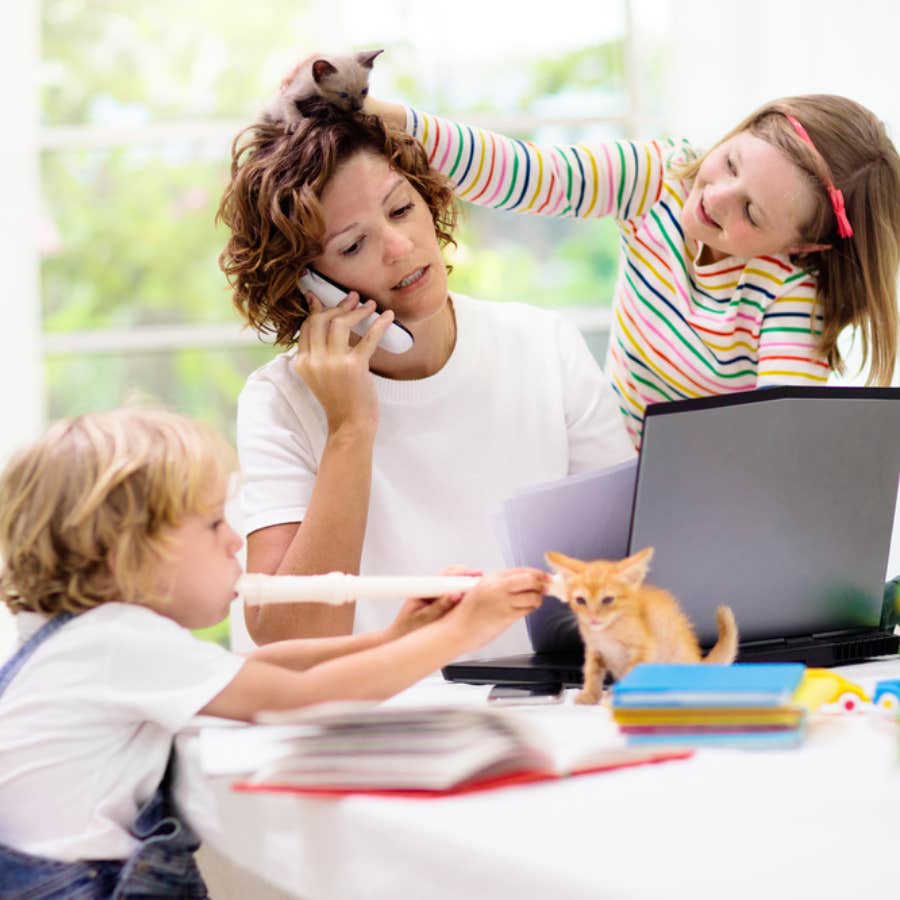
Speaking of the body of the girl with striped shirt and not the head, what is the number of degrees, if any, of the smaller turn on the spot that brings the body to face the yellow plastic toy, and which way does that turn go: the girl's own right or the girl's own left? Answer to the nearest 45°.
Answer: approximately 45° to the girl's own left

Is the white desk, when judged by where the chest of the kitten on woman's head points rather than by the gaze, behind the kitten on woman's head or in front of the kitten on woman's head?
in front

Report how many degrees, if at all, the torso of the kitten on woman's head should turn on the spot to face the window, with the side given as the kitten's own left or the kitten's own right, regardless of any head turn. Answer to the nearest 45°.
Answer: approximately 135° to the kitten's own left

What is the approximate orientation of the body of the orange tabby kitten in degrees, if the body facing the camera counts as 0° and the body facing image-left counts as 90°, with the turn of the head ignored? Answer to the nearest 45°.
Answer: approximately 45°

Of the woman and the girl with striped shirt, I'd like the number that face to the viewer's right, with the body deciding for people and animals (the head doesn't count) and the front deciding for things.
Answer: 0

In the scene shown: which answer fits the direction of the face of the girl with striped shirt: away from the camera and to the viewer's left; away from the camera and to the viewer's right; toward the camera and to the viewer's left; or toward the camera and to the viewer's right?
toward the camera and to the viewer's left

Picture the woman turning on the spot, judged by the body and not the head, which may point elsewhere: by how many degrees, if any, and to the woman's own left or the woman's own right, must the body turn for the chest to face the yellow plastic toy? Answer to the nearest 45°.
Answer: approximately 45° to the woman's own left

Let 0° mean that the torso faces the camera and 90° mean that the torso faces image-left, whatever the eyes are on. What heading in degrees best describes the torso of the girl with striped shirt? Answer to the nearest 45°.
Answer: approximately 45°

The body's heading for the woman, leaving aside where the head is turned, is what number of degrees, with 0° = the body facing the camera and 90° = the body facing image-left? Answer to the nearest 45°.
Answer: approximately 0°

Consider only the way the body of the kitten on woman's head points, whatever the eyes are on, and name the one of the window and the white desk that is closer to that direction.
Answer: the white desk

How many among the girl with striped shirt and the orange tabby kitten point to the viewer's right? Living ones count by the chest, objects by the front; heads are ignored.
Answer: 0

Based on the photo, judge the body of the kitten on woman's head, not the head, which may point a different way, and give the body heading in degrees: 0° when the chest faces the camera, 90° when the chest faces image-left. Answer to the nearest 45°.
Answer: approximately 315°

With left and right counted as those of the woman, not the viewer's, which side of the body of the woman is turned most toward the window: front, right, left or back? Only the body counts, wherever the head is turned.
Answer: back
